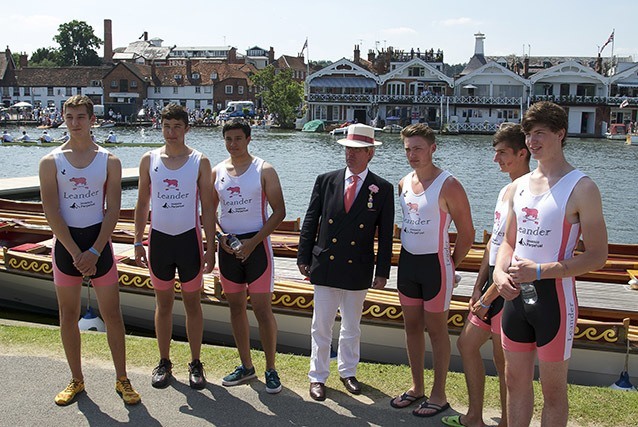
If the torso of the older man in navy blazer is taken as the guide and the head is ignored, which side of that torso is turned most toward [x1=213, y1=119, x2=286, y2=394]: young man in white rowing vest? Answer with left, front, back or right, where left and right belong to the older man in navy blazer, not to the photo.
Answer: right

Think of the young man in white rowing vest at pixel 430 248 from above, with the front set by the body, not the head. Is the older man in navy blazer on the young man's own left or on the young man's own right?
on the young man's own right

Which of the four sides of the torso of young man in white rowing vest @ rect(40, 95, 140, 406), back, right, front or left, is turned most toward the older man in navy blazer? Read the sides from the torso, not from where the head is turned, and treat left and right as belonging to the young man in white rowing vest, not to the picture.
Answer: left
